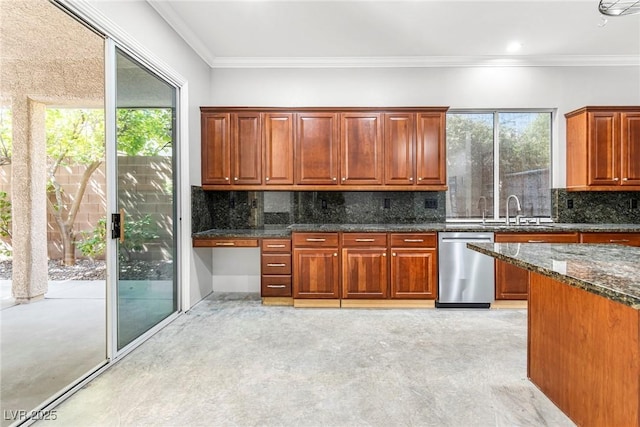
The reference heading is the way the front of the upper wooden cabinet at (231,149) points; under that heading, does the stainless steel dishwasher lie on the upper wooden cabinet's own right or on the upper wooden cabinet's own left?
on the upper wooden cabinet's own left

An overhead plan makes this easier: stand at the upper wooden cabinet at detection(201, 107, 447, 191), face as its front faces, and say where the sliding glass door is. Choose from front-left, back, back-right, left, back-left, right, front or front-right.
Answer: front-right

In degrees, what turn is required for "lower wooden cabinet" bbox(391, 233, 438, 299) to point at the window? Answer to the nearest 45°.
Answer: approximately 135° to its left

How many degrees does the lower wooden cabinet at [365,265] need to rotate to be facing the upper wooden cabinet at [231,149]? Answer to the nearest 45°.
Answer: approximately 90° to its right

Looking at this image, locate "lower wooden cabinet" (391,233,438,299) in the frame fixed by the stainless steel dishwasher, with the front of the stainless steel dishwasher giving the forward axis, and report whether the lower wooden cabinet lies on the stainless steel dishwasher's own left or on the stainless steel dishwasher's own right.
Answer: on the stainless steel dishwasher's own right

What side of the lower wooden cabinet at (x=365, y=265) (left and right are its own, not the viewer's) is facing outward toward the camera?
front

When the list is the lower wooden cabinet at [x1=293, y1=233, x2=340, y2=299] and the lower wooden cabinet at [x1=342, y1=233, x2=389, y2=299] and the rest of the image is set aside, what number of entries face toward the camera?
2

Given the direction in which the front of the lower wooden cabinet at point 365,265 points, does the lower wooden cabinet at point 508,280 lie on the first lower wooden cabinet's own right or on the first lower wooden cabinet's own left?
on the first lower wooden cabinet's own left

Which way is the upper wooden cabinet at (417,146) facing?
toward the camera

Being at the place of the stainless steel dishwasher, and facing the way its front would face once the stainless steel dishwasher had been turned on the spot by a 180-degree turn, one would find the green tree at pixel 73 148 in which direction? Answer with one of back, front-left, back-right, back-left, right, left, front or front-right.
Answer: back-left

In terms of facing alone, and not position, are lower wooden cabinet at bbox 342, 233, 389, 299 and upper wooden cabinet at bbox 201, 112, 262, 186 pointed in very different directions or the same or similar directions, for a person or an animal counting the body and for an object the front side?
same or similar directions

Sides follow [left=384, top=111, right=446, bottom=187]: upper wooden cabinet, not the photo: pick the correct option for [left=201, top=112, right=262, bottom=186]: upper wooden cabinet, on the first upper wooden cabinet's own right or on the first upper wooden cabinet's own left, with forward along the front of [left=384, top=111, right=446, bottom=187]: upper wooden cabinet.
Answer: on the first upper wooden cabinet's own right

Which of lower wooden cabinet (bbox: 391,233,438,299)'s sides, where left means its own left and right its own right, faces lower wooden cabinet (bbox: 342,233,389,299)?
right

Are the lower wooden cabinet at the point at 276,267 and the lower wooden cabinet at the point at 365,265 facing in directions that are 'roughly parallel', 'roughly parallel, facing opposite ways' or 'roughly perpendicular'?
roughly parallel

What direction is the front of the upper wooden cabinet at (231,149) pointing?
toward the camera
